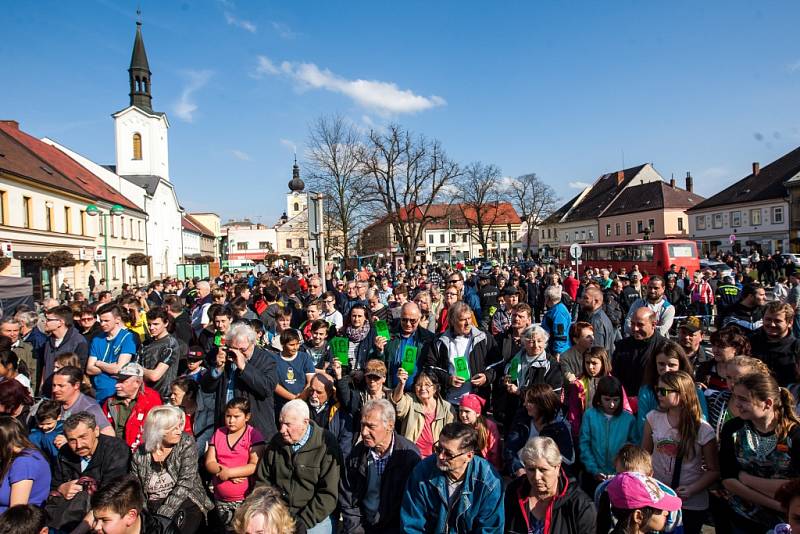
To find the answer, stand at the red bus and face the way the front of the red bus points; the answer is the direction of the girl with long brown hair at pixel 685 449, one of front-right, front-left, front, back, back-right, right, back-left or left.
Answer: back-left

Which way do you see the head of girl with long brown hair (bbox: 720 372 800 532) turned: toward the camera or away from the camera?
toward the camera

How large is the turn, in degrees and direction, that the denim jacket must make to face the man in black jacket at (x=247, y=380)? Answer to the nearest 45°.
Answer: approximately 135° to its right

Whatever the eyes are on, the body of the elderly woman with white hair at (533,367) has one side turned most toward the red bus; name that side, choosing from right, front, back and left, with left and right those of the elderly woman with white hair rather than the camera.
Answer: back

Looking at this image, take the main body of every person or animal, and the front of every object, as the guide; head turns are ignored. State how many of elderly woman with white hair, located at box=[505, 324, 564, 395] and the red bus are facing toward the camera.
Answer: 1

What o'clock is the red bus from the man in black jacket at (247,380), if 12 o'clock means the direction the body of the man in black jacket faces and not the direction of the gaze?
The red bus is roughly at 6 o'clock from the man in black jacket.

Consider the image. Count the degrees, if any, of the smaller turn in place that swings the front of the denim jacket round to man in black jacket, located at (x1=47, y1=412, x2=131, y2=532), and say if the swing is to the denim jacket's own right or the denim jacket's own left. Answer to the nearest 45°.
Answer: approximately 90° to the denim jacket's own right

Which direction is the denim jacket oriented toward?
toward the camera

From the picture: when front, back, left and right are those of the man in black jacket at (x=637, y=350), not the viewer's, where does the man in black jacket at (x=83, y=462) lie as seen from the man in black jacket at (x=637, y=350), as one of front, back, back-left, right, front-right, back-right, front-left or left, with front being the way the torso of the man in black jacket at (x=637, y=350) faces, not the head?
front

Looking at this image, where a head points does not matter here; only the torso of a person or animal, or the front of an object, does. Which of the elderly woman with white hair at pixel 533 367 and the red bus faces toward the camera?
the elderly woman with white hair

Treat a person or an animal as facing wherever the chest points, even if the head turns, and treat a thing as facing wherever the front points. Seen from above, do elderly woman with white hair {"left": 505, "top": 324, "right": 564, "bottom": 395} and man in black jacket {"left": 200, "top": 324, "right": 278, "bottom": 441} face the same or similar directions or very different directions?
same or similar directions

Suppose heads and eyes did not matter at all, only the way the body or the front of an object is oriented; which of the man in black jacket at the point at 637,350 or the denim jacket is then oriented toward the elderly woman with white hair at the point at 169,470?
the man in black jacket

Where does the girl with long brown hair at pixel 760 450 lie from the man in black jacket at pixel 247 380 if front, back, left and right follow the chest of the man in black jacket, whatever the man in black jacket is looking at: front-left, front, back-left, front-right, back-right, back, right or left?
left

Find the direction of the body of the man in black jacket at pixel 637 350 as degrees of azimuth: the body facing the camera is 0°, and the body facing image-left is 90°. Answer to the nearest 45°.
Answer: approximately 45°

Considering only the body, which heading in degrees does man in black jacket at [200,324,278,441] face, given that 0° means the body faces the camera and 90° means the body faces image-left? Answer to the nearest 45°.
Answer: approximately 45°

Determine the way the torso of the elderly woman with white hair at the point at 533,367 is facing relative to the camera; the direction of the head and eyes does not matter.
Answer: toward the camera

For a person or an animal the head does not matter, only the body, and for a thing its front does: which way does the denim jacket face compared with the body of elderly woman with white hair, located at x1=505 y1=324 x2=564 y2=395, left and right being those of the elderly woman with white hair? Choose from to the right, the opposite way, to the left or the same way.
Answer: the same way

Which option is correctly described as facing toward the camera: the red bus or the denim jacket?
the denim jacket

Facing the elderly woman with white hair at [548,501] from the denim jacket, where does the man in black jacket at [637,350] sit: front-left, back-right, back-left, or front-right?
front-left

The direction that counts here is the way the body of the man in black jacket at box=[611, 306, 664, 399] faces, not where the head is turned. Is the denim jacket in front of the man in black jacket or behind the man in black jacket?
in front

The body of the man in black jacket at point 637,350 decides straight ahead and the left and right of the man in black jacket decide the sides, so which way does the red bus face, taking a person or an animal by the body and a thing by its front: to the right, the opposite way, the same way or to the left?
to the right

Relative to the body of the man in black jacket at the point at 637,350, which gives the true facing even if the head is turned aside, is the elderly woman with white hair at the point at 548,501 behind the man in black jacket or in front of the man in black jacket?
in front
